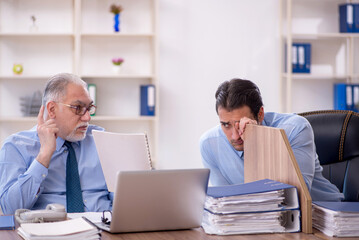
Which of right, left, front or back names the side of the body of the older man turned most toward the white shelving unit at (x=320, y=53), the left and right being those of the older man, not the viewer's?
left

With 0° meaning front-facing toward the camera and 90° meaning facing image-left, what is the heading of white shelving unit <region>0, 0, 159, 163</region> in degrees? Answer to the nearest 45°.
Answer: approximately 0°

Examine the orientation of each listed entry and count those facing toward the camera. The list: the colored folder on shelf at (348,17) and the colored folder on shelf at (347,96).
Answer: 2

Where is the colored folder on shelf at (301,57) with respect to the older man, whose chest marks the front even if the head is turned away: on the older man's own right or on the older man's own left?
on the older man's own left

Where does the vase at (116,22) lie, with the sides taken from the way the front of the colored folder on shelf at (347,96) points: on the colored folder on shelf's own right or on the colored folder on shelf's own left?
on the colored folder on shelf's own right

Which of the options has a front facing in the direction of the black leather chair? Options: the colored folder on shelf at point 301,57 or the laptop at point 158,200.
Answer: the colored folder on shelf

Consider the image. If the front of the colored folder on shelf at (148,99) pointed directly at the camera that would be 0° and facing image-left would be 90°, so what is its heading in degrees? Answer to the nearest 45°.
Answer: approximately 0°

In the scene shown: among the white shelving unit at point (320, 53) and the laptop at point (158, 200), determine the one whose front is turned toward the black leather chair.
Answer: the white shelving unit

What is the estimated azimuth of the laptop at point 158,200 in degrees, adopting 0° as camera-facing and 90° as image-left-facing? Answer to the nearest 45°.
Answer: approximately 135°

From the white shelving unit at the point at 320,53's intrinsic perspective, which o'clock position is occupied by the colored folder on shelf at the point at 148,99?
The colored folder on shelf is roughly at 2 o'clock from the white shelving unit.
